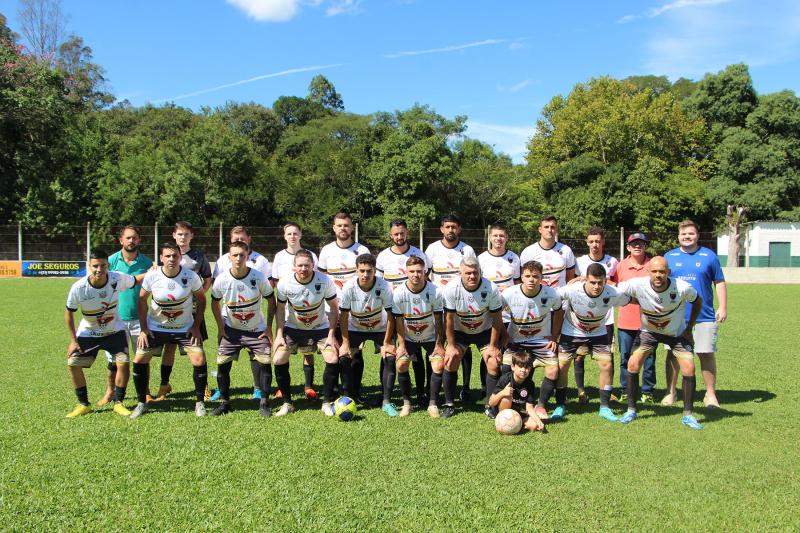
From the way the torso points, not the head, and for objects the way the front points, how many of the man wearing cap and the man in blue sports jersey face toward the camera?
2

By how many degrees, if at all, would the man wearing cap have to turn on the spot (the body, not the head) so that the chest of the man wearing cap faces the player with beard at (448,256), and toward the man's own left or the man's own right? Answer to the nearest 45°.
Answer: approximately 90° to the man's own right

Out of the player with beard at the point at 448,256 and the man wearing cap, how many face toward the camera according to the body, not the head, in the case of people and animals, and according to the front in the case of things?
2

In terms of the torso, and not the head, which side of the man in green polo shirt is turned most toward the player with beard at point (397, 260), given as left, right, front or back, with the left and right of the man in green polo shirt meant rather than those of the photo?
left

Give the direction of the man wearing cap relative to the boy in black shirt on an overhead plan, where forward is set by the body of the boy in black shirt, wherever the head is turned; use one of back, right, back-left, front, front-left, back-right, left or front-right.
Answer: back-left

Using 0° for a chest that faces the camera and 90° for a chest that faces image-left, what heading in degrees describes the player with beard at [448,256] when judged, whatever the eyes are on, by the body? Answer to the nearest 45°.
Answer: approximately 0°

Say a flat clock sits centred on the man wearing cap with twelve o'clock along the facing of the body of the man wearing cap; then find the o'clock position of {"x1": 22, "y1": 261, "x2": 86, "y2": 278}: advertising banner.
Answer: The advertising banner is roughly at 4 o'clock from the man wearing cap.

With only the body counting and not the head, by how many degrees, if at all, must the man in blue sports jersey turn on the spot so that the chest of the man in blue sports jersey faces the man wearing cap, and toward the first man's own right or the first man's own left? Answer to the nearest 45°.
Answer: approximately 90° to the first man's own right

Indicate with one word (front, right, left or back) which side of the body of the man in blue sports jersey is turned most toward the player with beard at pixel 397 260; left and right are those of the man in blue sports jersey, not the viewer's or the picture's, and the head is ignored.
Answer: right

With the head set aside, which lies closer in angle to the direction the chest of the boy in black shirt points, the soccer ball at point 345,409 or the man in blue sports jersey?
the soccer ball
